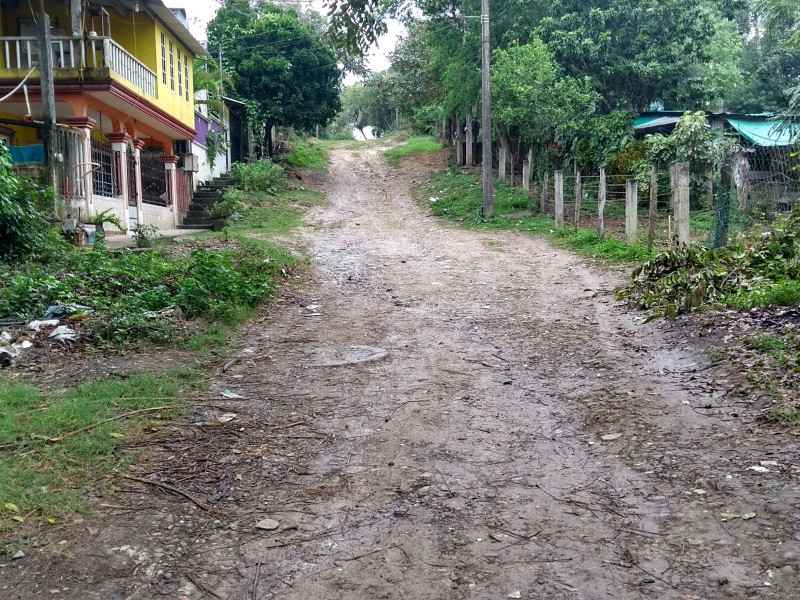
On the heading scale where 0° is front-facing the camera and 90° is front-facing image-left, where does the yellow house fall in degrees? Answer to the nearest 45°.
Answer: approximately 315°

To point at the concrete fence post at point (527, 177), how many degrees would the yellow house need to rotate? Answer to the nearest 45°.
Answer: approximately 45° to its left

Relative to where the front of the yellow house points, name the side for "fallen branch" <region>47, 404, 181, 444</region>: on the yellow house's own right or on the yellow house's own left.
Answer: on the yellow house's own right

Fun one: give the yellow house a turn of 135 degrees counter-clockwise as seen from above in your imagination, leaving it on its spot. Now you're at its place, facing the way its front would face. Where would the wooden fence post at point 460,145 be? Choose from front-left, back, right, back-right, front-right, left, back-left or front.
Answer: front-right

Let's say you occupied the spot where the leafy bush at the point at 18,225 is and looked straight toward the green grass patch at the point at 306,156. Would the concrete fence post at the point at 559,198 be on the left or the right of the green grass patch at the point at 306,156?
right

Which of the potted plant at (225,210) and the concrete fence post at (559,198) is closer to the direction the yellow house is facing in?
the concrete fence post

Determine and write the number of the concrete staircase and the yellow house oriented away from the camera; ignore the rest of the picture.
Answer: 0
